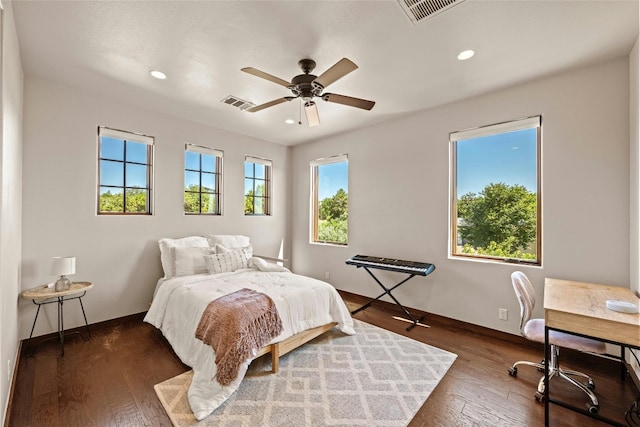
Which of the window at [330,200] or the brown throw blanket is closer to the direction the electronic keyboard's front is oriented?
the brown throw blanket

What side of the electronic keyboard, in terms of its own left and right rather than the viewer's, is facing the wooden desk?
left

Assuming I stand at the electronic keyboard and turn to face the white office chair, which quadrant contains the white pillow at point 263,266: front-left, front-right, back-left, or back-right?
back-right

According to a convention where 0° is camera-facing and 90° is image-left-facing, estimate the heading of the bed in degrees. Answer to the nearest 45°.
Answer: approximately 315°

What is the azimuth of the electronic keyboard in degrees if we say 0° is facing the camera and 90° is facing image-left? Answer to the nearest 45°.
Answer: approximately 45°

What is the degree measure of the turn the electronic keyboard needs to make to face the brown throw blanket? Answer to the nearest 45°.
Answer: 0° — it already faces it

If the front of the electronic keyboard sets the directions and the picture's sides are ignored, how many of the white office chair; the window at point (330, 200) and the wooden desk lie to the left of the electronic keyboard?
2

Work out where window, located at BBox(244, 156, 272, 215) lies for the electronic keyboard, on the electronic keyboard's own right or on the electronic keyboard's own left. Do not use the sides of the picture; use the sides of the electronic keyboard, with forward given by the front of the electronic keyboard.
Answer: on the electronic keyboard's own right
